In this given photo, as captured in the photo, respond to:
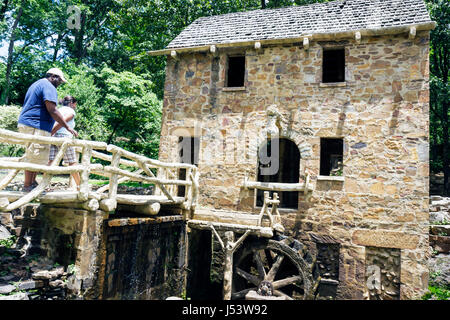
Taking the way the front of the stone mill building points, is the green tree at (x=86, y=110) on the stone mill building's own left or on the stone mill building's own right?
on the stone mill building's own right

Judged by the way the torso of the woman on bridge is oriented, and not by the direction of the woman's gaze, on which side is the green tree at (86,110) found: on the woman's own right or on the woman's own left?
on the woman's own left

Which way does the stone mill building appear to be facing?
toward the camera

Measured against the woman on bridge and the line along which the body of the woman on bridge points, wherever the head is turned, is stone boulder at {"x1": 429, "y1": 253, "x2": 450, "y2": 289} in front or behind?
in front

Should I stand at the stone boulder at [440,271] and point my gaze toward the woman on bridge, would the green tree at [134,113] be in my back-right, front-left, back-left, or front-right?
front-right

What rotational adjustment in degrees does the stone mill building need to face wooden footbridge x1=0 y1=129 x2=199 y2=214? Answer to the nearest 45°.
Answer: approximately 45° to its right

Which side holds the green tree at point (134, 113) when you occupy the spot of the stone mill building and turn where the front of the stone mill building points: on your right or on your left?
on your right
